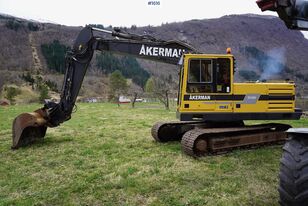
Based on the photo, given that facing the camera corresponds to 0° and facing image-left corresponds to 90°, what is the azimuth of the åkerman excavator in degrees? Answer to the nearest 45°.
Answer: approximately 90°
